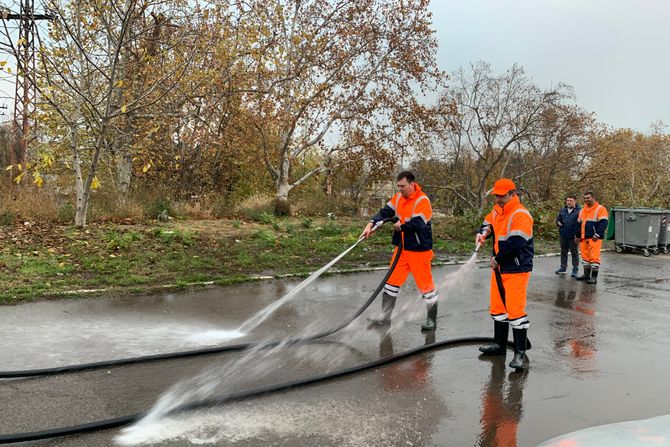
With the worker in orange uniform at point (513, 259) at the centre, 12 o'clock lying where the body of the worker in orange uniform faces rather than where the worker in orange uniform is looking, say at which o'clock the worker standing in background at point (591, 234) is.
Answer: The worker standing in background is roughly at 5 o'clock from the worker in orange uniform.

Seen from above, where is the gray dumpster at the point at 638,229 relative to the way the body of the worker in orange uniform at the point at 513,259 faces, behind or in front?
behind

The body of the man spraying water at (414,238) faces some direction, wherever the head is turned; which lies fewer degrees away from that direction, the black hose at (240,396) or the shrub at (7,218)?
the black hose

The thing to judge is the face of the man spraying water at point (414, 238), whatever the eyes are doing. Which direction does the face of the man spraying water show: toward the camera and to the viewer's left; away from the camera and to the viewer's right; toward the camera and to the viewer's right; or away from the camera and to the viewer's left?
toward the camera and to the viewer's left

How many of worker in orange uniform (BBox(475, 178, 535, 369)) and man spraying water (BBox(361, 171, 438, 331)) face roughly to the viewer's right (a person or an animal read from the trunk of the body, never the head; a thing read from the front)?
0

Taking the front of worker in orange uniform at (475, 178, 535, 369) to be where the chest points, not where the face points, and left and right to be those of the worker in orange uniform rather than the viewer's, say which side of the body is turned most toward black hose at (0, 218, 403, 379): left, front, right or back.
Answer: front

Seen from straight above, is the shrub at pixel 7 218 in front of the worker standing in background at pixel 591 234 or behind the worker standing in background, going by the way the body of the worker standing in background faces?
in front

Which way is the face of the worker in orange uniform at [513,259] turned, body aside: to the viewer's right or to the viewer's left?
to the viewer's left

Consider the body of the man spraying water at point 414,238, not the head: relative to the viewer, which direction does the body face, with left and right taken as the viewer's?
facing the viewer and to the left of the viewer

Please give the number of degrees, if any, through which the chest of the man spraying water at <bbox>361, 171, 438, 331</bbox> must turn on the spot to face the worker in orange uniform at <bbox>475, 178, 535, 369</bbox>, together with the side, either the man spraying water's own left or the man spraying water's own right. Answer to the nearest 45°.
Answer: approximately 90° to the man spraying water's own left

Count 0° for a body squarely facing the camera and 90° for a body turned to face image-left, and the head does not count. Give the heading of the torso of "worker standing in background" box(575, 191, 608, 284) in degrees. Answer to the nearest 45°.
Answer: approximately 45°

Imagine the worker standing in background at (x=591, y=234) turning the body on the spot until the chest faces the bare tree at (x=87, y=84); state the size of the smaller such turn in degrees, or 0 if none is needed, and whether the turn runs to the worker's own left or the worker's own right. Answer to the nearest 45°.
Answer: approximately 45° to the worker's own right

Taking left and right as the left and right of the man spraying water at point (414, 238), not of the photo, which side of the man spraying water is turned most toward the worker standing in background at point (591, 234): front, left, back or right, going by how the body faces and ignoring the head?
back
